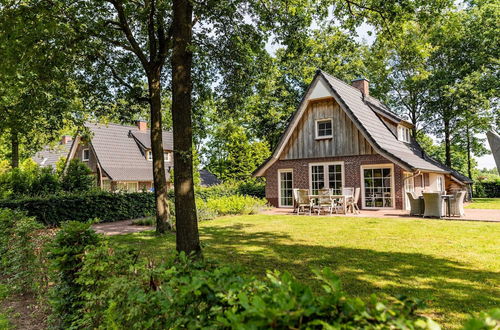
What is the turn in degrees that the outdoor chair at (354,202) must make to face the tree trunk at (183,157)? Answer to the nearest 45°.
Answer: approximately 90° to its left

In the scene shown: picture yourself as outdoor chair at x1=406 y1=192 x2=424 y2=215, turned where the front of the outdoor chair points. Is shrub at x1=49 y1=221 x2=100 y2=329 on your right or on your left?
on your right

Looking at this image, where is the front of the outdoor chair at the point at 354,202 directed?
to the viewer's left

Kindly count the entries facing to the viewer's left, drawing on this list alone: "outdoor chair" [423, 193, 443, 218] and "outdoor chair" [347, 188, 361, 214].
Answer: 1

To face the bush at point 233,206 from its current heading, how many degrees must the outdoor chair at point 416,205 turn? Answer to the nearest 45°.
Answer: approximately 180°

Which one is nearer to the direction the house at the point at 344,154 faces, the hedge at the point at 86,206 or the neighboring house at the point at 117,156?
the hedge

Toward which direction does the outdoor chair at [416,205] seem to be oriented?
to the viewer's right

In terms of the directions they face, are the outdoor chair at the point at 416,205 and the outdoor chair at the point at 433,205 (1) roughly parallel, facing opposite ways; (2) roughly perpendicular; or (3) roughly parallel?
roughly perpendicular

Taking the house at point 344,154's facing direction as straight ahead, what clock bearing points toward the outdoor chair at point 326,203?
The outdoor chair is roughly at 11 o'clock from the house.

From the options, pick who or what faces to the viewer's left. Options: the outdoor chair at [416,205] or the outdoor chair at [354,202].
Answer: the outdoor chair at [354,202]
